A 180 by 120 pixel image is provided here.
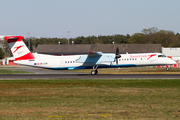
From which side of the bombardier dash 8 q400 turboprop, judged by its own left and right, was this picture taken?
right
